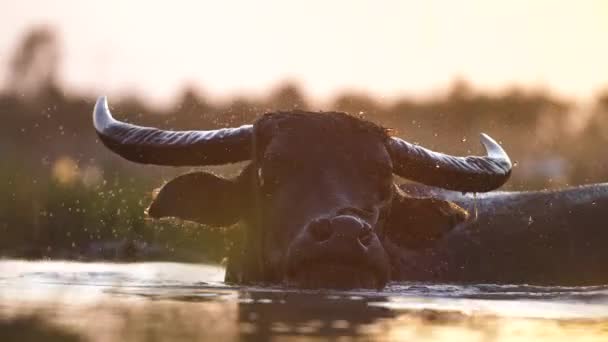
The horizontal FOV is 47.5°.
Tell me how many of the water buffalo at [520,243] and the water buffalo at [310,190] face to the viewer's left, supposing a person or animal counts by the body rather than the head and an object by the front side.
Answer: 1

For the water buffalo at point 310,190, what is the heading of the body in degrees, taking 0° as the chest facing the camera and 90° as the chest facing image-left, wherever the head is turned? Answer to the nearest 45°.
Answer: approximately 0°

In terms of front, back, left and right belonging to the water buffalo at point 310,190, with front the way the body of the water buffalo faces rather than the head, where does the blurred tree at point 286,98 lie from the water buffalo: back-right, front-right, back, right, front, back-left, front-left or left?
back

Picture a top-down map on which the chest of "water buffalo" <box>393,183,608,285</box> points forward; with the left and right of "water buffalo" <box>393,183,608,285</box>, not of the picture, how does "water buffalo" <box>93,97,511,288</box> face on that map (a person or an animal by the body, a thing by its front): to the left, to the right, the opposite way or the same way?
to the left

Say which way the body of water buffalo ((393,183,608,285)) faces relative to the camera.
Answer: to the viewer's left
